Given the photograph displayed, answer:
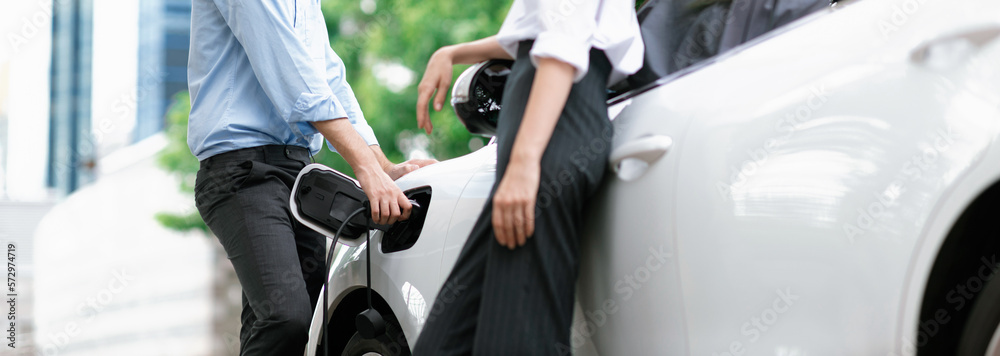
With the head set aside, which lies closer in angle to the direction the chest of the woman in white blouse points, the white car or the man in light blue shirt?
the man in light blue shirt

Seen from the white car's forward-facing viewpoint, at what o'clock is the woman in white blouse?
The woman in white blouse is roughly at 11 o'clock from the white car.

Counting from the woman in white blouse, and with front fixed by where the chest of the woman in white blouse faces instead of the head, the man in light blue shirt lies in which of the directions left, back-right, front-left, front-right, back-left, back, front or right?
front-right

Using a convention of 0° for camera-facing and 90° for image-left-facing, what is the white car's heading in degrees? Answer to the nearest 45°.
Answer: approximately 135°

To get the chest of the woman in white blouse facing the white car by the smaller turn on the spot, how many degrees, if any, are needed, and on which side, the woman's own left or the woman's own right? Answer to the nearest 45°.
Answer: approximately 135° to the woman's own left

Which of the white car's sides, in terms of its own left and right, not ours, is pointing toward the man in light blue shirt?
front
